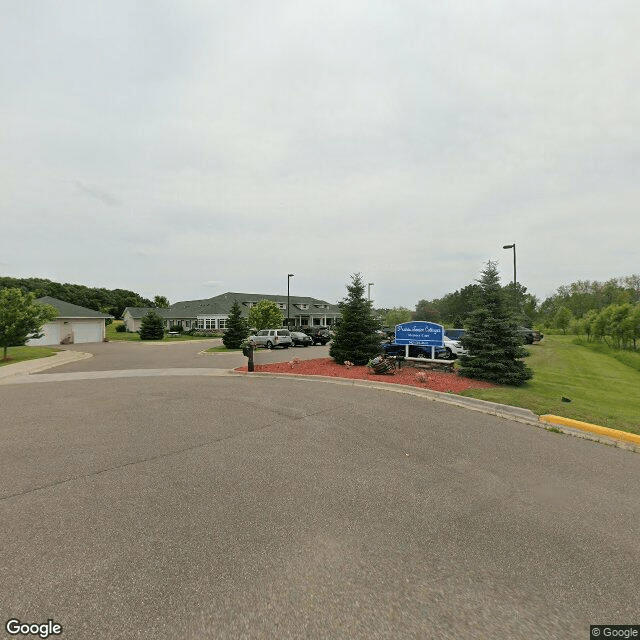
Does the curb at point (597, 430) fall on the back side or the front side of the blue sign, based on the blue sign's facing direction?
on the front side

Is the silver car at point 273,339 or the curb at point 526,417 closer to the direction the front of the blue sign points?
the curb

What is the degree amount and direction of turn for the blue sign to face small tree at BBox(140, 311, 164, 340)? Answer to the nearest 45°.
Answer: approximately 135° to its right

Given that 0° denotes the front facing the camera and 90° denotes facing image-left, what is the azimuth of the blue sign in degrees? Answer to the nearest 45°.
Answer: approximately 0°

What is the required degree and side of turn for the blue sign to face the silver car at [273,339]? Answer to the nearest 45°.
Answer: approximately 135° to its right

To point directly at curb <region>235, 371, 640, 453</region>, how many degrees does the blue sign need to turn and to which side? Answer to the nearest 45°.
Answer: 0° — it already faces it

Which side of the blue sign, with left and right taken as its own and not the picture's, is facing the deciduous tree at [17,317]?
right

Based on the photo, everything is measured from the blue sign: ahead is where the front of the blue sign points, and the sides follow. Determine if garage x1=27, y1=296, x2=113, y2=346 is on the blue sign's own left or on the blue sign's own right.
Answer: on the blue sign's own right

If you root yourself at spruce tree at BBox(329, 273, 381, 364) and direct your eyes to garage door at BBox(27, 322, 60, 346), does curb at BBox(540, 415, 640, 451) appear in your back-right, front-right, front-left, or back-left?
back-left

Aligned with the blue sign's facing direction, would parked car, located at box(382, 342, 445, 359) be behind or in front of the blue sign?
behind

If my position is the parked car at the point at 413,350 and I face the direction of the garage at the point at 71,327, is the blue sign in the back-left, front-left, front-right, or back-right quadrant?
back-left

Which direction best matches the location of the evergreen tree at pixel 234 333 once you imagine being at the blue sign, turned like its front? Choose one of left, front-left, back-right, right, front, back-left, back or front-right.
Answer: back-right

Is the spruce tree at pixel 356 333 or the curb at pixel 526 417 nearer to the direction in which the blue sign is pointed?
the curb
